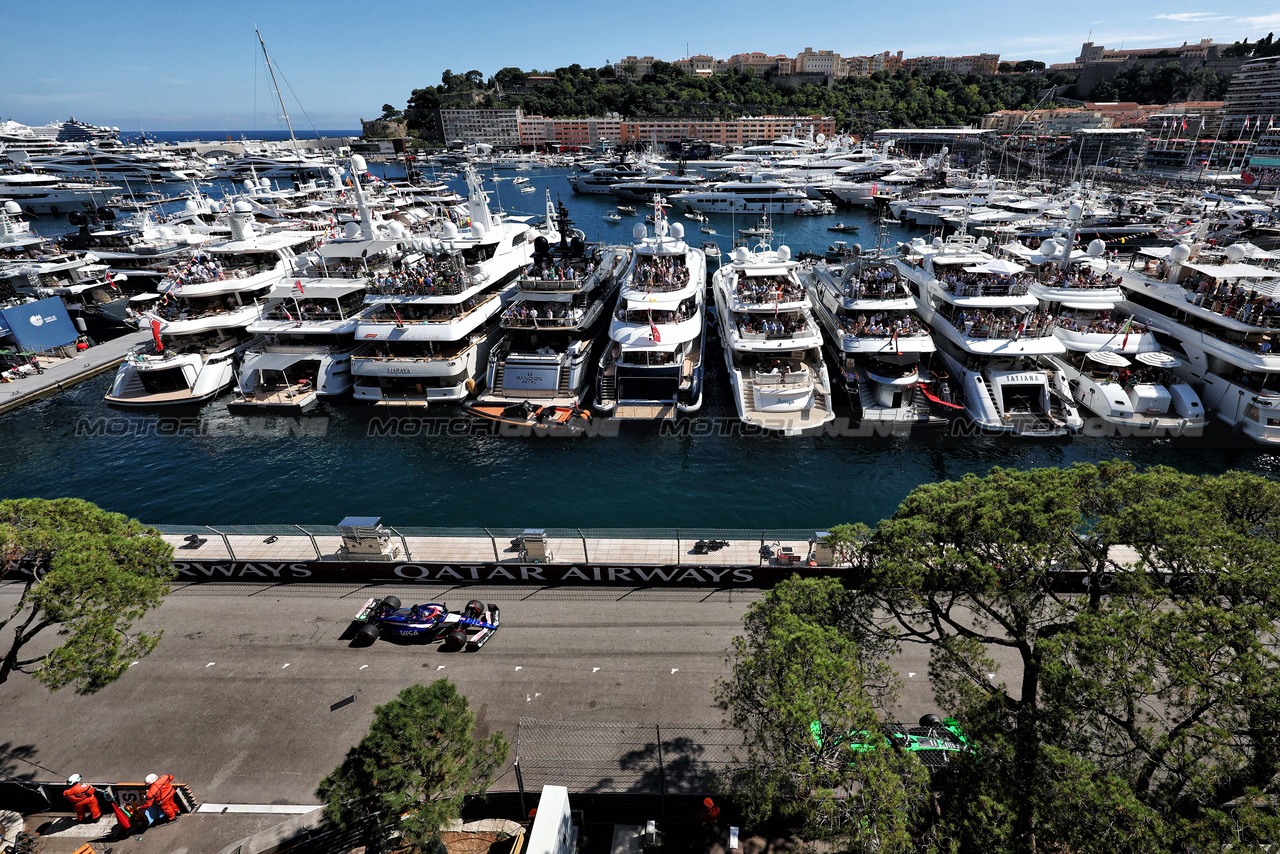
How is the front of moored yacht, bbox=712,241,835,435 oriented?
away from the camera

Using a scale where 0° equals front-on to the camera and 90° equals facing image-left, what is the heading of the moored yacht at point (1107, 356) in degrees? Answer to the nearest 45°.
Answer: approximately 135°

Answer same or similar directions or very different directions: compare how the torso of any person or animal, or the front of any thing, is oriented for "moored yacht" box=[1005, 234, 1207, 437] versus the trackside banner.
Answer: very different directions

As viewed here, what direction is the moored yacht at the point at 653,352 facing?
away from the camera

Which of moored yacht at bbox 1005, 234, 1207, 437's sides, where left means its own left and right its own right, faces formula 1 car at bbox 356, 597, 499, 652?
left

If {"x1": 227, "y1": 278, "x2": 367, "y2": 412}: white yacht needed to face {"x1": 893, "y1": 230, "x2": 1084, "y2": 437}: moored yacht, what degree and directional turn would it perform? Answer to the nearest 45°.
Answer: approximately 90° to its right

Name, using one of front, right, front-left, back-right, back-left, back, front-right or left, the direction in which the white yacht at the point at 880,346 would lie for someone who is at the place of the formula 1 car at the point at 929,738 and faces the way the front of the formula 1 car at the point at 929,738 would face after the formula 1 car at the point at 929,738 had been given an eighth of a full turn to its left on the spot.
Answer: front-left

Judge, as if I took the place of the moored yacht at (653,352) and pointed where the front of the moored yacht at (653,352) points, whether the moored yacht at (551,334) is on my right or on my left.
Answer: on my left

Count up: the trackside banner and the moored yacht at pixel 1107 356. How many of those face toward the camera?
1

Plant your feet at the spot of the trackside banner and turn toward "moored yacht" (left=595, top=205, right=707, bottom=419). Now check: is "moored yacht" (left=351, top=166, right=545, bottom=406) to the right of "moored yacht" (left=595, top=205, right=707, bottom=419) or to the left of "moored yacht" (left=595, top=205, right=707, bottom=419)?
left

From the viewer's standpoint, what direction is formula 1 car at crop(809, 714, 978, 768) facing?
to the viewer's right

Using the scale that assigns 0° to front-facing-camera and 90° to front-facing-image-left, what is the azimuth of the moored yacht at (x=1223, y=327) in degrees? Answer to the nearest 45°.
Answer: approximately 135°

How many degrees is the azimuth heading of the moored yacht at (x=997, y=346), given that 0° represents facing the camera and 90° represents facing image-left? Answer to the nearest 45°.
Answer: approximately 135°
